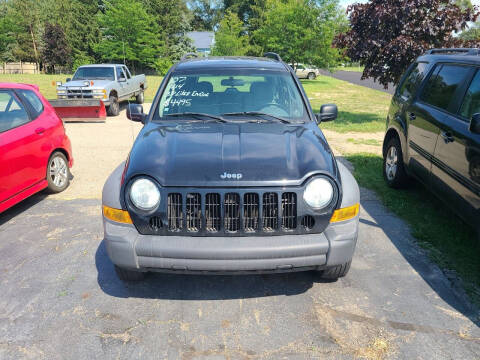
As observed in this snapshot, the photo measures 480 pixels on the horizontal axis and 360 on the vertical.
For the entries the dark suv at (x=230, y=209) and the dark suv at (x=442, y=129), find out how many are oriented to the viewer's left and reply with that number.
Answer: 0

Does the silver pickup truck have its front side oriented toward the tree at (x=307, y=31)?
no

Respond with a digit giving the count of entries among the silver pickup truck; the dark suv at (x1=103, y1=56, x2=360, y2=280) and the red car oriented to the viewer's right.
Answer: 0

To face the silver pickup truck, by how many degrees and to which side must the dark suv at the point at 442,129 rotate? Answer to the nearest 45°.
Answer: approximately 180°

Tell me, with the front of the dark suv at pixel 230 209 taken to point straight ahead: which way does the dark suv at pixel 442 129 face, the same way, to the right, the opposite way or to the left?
the same way

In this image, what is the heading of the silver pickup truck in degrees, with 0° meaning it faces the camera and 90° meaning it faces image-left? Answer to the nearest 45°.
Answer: approximately 45°

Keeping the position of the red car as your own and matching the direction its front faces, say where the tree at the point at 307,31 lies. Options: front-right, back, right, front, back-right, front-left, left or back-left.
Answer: back

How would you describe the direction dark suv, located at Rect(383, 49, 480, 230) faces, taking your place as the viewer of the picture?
facing the viewer and to the right of the viewer

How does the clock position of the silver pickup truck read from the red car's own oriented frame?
The silver pickup truck is roughly at 5 o'clock from the red car.

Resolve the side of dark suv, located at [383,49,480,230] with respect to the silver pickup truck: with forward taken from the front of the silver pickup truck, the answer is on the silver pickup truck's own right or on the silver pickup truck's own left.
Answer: on the silver pickup truck's own left

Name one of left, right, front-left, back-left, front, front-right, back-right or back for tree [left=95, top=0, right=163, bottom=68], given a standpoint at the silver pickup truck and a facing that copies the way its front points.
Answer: back-right

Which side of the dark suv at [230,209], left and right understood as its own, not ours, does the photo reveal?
front

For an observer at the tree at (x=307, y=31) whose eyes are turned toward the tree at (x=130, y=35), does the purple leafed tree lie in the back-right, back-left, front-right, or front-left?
back-left

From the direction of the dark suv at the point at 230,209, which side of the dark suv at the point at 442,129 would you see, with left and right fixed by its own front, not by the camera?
right

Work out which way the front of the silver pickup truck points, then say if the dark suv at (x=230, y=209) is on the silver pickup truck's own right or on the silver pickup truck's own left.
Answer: on the silver pickup truck's own left

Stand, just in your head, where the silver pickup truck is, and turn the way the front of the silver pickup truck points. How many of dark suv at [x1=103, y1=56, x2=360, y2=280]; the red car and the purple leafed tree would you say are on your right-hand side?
0

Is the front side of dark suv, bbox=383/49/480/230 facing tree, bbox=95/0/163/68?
no
